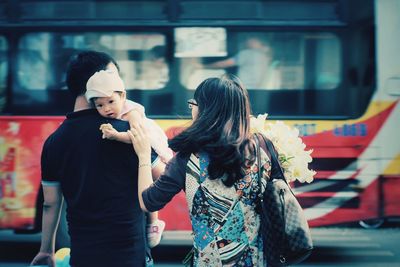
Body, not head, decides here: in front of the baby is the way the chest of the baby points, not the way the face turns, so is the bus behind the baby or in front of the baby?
behind

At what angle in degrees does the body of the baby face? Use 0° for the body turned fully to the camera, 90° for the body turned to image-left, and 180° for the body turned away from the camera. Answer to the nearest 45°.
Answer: approximately 45°

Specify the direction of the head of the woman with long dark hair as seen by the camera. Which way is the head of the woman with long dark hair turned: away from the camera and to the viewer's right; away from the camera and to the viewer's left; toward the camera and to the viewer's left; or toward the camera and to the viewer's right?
away from the camera and to the viewer's left
